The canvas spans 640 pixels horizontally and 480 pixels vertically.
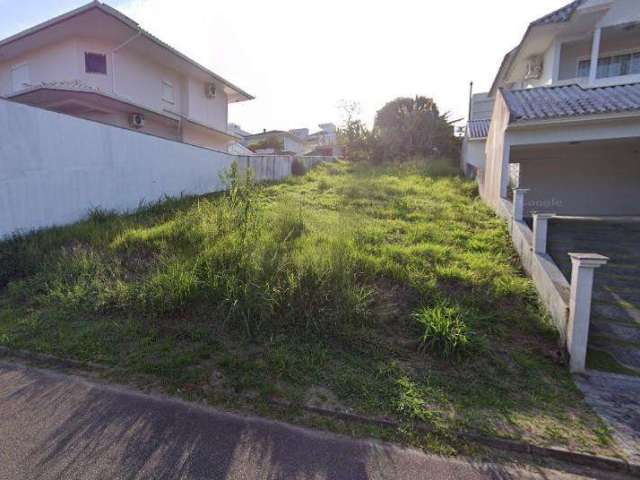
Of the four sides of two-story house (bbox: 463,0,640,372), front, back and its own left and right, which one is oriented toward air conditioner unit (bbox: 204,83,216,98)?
right

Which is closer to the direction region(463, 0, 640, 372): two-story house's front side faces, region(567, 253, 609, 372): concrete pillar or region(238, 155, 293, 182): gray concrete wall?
the concrete pillar

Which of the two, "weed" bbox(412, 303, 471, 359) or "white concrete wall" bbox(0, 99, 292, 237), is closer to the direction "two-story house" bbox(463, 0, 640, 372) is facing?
the weed

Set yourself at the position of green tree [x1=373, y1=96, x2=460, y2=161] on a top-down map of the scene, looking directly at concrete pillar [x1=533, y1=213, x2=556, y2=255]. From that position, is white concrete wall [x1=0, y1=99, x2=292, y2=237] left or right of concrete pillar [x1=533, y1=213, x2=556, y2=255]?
right

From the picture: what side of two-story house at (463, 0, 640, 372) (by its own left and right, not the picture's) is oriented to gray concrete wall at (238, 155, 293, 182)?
right

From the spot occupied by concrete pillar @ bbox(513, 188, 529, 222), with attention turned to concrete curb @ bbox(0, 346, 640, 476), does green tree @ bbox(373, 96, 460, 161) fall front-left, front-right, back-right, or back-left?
back-right

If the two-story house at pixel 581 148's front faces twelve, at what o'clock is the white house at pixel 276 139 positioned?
The white house is roughly at 4 o'clock from the two-story house.

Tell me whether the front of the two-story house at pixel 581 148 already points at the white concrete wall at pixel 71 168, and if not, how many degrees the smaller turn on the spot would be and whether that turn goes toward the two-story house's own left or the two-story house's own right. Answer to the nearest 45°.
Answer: approximately 45° to the two-story house's own right

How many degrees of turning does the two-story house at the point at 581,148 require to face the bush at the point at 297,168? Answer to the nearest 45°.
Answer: approximately 90° to its right

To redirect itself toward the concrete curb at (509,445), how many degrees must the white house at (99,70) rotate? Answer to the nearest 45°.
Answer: approximately 45° to its left
